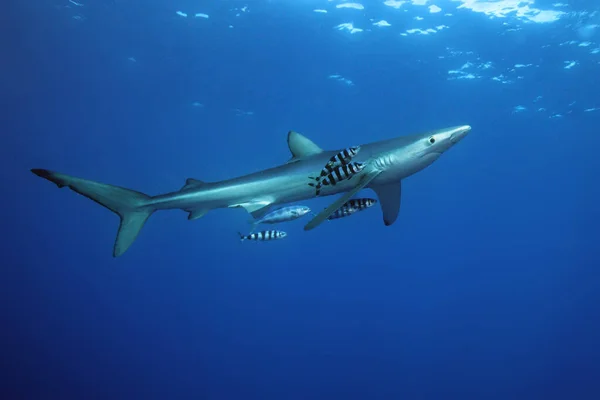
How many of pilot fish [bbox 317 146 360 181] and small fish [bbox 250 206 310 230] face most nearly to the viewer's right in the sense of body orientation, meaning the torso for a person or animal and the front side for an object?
2

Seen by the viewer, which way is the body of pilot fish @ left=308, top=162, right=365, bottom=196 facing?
to the viewer's right

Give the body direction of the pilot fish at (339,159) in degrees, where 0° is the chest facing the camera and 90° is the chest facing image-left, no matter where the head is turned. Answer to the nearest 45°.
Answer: approximately 270°

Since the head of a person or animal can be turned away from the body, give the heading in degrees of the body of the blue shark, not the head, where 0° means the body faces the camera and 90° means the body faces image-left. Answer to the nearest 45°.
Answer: approximately 270°

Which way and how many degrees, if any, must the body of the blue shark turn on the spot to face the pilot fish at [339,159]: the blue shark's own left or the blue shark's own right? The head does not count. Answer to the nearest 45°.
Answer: approximately 45° to the blue shark's own right

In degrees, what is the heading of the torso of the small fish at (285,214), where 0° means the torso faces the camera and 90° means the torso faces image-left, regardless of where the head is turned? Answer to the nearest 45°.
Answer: approximately 270°

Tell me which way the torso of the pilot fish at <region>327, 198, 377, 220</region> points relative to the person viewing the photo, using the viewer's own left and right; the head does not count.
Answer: facing to the right of the viewer
